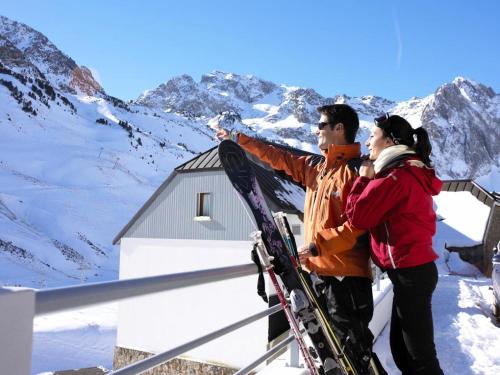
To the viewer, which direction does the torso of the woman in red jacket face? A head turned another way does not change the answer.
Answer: to the viewer's left

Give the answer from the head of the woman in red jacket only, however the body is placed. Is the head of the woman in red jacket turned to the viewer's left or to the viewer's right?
to the viewer's left

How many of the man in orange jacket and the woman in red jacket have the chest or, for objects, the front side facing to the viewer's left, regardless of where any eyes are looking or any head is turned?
2

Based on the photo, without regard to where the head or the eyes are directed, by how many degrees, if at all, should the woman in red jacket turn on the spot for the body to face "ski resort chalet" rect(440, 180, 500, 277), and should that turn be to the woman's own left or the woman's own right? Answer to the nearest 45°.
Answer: approximately 90° to the woman's own right

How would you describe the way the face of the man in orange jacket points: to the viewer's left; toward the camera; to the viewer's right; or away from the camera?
to the viewer's left

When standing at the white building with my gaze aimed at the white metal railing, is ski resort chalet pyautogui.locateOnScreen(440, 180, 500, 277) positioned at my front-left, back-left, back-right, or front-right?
back-left

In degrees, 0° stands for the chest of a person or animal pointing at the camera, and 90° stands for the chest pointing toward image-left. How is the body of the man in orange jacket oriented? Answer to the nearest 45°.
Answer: approximately 90°

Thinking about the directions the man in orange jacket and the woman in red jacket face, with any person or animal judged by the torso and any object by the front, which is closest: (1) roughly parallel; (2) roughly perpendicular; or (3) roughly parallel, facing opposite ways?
roughly parallel
